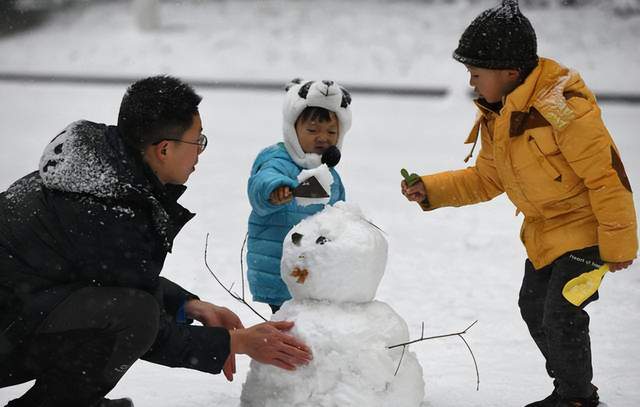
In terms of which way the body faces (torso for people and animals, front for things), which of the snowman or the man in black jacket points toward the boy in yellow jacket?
the man in black jacket

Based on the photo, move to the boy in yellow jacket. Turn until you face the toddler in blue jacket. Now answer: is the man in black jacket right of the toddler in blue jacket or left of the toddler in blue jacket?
left

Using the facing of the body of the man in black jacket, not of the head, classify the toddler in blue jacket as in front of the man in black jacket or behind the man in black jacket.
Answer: in front

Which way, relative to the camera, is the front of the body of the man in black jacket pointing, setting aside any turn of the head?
to the viewer's right

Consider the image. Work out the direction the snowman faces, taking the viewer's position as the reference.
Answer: facing the viewer and to the left of the viewer

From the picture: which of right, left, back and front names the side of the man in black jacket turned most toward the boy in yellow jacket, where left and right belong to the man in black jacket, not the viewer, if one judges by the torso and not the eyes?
front

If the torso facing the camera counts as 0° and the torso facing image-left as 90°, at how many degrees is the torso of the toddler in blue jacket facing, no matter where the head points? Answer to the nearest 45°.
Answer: approximately 315°

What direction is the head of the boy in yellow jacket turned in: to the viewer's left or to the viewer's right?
to the viewer's left

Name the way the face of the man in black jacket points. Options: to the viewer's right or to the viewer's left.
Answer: to the viewer's right

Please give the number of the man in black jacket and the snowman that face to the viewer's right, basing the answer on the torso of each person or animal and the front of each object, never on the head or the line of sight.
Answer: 1

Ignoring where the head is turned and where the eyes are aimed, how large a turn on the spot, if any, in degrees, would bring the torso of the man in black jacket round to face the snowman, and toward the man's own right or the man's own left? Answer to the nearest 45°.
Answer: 0° — they already face it
